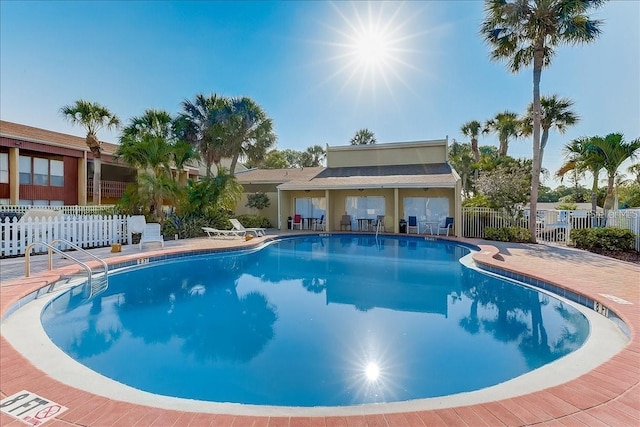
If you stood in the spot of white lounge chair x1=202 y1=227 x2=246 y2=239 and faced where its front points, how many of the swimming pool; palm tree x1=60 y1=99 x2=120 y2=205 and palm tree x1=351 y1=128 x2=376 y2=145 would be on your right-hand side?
1

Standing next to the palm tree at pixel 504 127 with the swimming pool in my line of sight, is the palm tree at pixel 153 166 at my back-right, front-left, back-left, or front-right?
front-right

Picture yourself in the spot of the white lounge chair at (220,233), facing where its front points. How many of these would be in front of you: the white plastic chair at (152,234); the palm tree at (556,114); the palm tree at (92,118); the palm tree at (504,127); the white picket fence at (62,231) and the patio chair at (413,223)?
3

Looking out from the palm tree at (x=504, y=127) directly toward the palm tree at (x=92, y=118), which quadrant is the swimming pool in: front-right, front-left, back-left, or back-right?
front-left

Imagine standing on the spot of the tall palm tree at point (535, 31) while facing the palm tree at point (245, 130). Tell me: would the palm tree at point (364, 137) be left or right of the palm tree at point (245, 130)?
right
